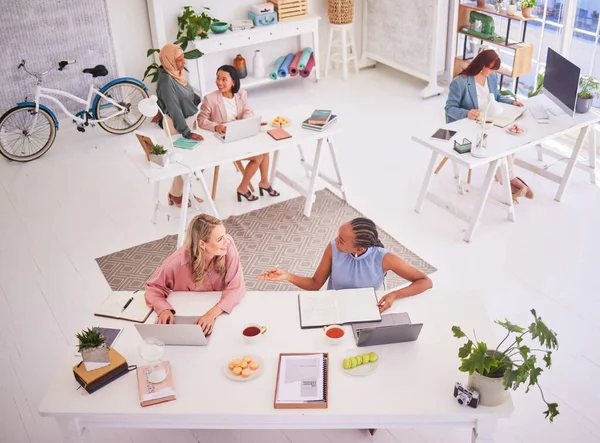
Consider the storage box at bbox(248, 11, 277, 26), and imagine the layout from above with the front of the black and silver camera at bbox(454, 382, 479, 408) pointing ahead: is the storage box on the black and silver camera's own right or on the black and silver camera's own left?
on the black and silver camera's own right

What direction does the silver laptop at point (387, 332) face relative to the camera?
away from the camera

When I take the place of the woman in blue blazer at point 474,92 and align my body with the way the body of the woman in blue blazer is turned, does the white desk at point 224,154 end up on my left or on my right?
on my right

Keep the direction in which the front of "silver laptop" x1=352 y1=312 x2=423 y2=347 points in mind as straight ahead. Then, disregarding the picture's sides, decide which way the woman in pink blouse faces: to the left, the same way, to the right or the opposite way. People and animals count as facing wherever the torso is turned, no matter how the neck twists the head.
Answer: the opposite way

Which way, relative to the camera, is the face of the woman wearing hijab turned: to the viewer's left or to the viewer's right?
to the viewer's right

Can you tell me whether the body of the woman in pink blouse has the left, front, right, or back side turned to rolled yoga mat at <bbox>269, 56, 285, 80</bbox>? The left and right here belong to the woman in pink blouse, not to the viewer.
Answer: back

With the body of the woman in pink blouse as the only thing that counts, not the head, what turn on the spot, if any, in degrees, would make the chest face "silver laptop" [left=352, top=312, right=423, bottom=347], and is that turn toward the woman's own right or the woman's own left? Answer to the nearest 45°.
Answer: approximately 45° to the woman's own left

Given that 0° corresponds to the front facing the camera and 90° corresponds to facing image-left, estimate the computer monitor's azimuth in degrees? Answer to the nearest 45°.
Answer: approximately 45°

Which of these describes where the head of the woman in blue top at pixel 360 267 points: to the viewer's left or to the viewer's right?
to the viewer's left

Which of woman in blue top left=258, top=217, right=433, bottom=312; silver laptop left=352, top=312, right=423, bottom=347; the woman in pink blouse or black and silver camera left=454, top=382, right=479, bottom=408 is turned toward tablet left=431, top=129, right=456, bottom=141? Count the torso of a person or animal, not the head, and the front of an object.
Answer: the silver laptop

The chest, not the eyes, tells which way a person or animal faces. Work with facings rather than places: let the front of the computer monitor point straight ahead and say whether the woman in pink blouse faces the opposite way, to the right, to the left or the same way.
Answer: to the left

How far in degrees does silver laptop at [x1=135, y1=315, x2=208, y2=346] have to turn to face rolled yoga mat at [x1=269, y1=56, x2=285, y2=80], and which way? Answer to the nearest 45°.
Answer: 0° — it already faces it

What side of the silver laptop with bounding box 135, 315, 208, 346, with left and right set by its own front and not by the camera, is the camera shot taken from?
back

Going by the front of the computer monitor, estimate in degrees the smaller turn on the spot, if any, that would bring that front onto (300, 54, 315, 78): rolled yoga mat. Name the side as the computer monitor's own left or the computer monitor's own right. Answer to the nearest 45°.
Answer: approximately 90° to the computer monitor's own right
